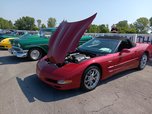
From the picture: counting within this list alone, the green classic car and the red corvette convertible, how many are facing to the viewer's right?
0

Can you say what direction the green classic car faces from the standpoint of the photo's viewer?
facing the viewer and to the left of the viewer

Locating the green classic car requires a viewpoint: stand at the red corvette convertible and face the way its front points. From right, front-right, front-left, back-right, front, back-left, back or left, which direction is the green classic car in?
right
